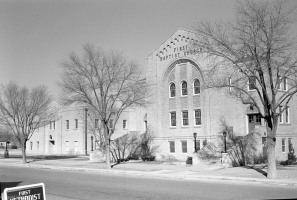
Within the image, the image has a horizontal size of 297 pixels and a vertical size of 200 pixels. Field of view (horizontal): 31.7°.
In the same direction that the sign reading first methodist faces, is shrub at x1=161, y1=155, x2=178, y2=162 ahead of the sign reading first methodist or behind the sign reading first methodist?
behind

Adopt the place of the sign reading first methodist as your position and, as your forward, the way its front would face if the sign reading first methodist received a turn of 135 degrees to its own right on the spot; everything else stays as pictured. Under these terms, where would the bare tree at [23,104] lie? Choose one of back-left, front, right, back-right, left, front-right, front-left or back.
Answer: front-right

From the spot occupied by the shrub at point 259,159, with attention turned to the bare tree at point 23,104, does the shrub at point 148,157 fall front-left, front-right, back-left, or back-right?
front-right

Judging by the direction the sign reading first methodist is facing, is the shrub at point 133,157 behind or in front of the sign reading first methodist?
behind

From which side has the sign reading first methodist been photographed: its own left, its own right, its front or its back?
front

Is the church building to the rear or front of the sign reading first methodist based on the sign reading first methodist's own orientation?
to the rear

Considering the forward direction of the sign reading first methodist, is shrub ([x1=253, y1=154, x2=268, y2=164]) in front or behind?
behind
